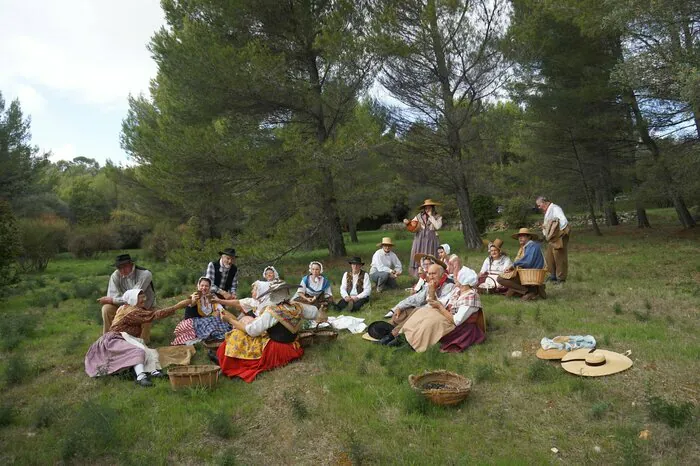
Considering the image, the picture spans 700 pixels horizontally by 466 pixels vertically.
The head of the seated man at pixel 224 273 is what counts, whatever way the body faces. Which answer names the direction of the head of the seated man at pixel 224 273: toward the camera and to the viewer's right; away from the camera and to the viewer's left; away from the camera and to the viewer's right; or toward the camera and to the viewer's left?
toward the camera and to the viewer's right

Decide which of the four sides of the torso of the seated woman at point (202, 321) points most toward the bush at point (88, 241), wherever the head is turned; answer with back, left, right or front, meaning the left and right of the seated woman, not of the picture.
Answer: back

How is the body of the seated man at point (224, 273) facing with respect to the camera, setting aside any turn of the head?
toward the camera

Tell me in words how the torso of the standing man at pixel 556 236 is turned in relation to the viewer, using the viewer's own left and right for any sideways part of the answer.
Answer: facing to the left of the viewer

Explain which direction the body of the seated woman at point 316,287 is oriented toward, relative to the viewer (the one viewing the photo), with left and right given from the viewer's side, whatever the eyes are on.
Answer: facing the viewer

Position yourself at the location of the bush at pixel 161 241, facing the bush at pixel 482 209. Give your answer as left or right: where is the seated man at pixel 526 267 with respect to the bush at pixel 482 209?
right

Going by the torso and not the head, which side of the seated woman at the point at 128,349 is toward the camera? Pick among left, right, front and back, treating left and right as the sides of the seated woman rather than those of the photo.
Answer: right

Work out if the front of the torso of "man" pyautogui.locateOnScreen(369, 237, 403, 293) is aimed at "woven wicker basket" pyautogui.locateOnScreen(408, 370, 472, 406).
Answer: yes

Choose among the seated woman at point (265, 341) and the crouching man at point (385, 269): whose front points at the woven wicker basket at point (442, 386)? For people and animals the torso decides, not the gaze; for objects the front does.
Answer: the crouching man

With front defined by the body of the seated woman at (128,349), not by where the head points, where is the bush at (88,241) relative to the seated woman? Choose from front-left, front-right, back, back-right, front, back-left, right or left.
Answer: left

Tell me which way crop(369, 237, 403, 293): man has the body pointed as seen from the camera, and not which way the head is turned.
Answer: toward the camera

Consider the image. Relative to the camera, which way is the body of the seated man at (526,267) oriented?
to the viewer's left

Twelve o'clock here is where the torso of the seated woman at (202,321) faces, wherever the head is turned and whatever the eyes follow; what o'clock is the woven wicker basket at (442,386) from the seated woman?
The woven wicker basket is roughly at 11 o'clock from the seated woman.

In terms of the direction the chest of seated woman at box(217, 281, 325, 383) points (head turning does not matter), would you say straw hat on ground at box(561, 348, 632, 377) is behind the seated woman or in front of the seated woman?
behind

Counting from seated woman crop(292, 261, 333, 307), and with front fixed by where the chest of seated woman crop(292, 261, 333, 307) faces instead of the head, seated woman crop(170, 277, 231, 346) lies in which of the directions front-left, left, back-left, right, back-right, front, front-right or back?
front-right

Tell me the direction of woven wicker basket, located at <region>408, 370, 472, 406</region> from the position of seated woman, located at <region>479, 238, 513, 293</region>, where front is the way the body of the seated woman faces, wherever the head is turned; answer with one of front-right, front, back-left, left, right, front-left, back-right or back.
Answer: front-left

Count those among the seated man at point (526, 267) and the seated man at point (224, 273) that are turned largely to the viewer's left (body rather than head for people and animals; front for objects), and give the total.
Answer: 1
